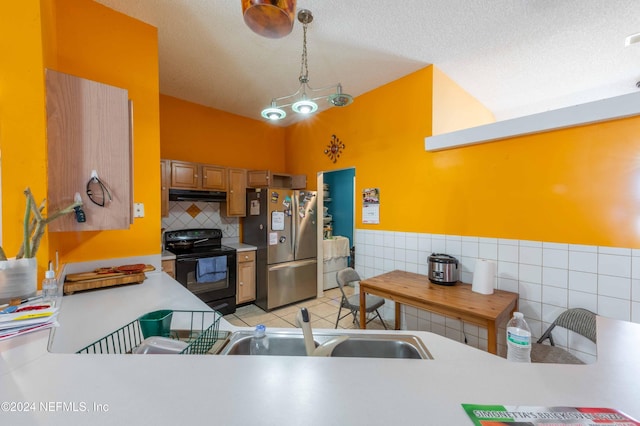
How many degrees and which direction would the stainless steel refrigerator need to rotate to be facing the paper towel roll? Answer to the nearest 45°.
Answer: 0° — it already faces it

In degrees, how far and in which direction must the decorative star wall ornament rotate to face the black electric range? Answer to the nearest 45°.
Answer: approximately 45° to its right

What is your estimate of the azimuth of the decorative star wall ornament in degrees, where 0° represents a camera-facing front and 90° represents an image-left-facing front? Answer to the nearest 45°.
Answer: approximately 45°

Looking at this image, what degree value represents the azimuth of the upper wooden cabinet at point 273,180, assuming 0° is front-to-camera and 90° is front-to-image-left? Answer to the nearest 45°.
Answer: approximately 315°

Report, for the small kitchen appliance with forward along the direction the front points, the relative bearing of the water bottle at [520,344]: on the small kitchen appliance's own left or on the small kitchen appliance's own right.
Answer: on the small kitchen appliance's own left

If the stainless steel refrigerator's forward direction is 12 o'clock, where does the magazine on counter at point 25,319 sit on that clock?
The magazine on counter is roughly at 2 o'clock from the stainless steel refrigerator.

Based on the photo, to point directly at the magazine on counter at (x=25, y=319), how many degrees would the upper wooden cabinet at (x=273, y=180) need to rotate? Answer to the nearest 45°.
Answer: approximately 45° to its right

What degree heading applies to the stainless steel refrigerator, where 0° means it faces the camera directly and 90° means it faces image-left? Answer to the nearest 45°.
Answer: approximately 315°
